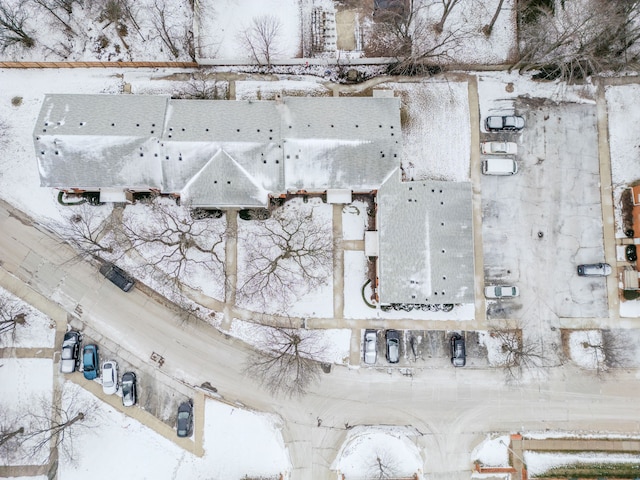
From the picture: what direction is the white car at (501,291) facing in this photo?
to the viewer's left

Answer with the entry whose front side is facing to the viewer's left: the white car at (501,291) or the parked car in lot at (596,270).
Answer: the white car

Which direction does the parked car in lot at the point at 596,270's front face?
to the viewer's right

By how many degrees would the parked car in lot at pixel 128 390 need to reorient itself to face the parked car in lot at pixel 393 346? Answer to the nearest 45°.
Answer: approximately 90° to its left

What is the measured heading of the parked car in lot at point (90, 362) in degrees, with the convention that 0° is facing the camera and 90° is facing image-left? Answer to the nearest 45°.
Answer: approximately 0°

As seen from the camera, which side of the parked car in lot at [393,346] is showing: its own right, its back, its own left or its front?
back

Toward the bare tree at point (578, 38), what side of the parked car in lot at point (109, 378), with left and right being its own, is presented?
left
